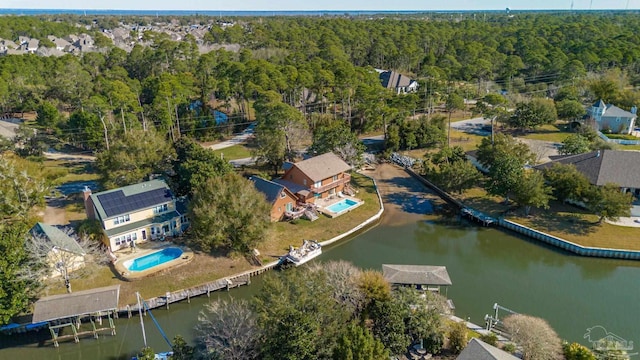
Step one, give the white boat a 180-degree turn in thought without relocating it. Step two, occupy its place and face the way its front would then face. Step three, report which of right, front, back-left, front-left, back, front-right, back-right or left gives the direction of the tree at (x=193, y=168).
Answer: right

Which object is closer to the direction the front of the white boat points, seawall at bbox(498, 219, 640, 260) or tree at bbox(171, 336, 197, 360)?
the seawall

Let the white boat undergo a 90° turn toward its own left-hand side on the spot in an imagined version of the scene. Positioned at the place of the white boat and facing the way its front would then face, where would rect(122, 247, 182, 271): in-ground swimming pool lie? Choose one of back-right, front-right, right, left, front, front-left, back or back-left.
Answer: front-left

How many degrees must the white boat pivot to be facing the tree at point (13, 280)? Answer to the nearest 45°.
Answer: approximately 180°

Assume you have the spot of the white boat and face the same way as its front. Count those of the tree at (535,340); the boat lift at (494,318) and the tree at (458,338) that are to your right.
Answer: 3

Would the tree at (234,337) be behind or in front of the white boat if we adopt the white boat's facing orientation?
behind

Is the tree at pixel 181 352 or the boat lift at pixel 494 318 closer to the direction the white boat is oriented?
the boat lift

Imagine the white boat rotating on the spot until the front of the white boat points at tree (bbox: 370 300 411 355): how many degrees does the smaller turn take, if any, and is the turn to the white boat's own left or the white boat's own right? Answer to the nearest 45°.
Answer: approximately 135° to the white boat's own right

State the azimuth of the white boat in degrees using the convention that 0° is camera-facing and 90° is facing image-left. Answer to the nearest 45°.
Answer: approximately 225°

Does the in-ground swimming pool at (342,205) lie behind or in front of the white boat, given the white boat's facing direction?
in front

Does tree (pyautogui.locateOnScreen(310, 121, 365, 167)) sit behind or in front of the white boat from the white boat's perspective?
in front

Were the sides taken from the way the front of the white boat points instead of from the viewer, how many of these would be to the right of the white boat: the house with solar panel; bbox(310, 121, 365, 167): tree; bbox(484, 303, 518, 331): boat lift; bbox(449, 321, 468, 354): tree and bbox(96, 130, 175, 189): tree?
2

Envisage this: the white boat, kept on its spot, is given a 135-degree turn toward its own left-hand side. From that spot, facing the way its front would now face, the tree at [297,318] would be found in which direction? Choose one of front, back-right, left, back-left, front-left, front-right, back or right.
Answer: left

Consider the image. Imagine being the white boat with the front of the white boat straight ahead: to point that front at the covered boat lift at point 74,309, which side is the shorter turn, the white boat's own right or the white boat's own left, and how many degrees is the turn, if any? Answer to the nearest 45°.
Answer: approximately 180°

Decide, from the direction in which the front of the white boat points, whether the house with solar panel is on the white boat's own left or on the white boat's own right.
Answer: on the white boat's own left
